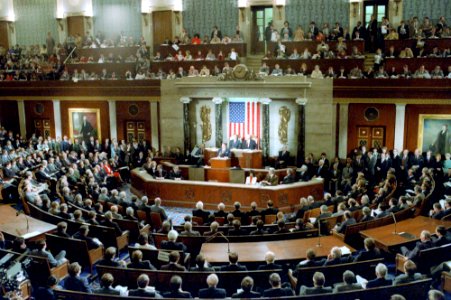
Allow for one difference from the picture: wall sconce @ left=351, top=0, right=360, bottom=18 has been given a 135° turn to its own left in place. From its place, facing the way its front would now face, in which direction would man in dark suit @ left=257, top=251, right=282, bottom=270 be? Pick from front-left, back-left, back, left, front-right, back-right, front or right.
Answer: back-right

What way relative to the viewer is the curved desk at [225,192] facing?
toward the camera

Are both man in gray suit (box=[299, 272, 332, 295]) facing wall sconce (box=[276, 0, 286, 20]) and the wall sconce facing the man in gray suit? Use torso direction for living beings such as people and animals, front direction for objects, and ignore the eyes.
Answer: yes

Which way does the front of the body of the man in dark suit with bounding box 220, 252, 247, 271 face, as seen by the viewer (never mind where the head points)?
away from the camera

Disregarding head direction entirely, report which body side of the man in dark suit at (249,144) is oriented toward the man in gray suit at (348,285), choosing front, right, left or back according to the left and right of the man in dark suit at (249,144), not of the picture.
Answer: front

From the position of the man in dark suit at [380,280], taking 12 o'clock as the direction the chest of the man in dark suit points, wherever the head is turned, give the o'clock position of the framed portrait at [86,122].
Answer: The framed portrait is roughly at 12 o'clock from the man in dark suit.

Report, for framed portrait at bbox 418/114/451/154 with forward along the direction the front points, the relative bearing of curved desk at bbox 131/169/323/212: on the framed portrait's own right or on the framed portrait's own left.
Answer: on the framed portrait's own right

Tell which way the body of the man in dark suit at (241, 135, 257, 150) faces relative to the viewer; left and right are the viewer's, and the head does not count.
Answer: facing the viewer

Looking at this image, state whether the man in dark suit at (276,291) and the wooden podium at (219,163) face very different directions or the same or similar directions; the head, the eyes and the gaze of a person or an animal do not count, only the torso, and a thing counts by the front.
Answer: very different directions

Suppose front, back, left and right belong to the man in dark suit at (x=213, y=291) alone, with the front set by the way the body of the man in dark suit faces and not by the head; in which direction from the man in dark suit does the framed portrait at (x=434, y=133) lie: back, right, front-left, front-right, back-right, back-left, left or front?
front-right

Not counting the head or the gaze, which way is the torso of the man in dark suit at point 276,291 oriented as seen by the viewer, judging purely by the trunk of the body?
away from the camera

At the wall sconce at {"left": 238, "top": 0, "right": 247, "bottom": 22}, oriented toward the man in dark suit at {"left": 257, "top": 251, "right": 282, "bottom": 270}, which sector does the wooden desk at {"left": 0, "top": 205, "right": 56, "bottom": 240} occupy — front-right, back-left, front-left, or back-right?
front-right

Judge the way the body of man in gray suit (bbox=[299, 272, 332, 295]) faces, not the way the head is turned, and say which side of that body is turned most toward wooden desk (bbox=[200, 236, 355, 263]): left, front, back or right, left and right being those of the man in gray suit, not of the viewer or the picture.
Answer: front

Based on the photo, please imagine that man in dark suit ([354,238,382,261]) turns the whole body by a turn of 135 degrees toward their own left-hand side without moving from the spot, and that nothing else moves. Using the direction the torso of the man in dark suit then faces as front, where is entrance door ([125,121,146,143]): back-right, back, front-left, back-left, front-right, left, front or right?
back-right

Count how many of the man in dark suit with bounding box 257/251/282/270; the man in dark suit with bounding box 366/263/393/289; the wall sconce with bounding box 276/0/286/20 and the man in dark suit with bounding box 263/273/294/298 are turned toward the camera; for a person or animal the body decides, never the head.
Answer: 1

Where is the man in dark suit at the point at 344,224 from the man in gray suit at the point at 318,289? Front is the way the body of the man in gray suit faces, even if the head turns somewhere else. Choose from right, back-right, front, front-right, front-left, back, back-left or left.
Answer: front

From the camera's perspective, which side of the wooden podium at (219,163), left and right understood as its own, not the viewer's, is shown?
front

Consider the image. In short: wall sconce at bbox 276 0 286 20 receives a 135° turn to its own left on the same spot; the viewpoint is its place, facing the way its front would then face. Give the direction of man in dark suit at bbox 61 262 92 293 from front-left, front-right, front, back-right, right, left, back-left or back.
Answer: back-right

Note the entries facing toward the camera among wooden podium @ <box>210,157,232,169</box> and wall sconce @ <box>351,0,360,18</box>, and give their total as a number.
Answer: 2

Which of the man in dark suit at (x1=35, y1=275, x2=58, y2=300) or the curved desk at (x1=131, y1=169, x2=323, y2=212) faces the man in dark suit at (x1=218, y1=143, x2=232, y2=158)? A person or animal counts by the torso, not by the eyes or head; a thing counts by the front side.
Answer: the man in dark suit at (x1=35, y1=275, x2=58, y2=300)

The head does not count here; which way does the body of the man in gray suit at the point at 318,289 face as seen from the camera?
away from the camera

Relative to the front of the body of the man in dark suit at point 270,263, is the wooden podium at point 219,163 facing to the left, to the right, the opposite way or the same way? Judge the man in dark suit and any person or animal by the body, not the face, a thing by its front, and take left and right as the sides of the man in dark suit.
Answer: the opposite way

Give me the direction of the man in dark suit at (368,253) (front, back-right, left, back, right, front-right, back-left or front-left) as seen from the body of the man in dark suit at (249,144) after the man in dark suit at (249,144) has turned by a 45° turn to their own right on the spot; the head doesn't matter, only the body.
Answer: front-left
